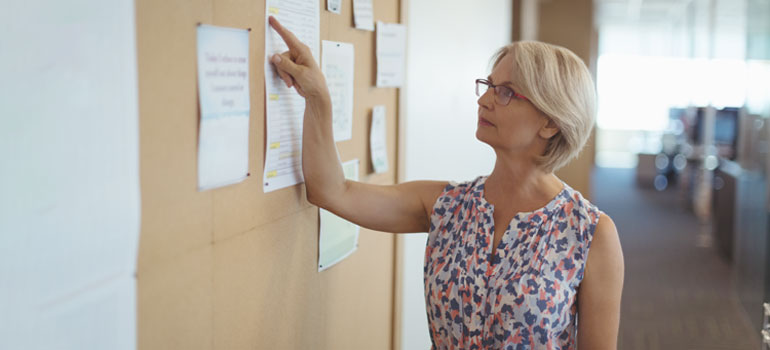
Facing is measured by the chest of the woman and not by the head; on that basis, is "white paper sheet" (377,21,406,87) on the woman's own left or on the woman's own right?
on the woman's own right

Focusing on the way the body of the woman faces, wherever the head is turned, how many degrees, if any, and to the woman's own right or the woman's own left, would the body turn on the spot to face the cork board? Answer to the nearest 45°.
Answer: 0° — they already face it

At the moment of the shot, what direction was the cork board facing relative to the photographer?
facing the viewer and to the right of the viewer

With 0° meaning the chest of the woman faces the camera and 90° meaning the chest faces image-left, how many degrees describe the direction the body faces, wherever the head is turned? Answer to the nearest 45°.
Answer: approximately 45°

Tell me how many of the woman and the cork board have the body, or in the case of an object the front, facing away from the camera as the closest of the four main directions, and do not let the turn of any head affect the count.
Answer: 0
